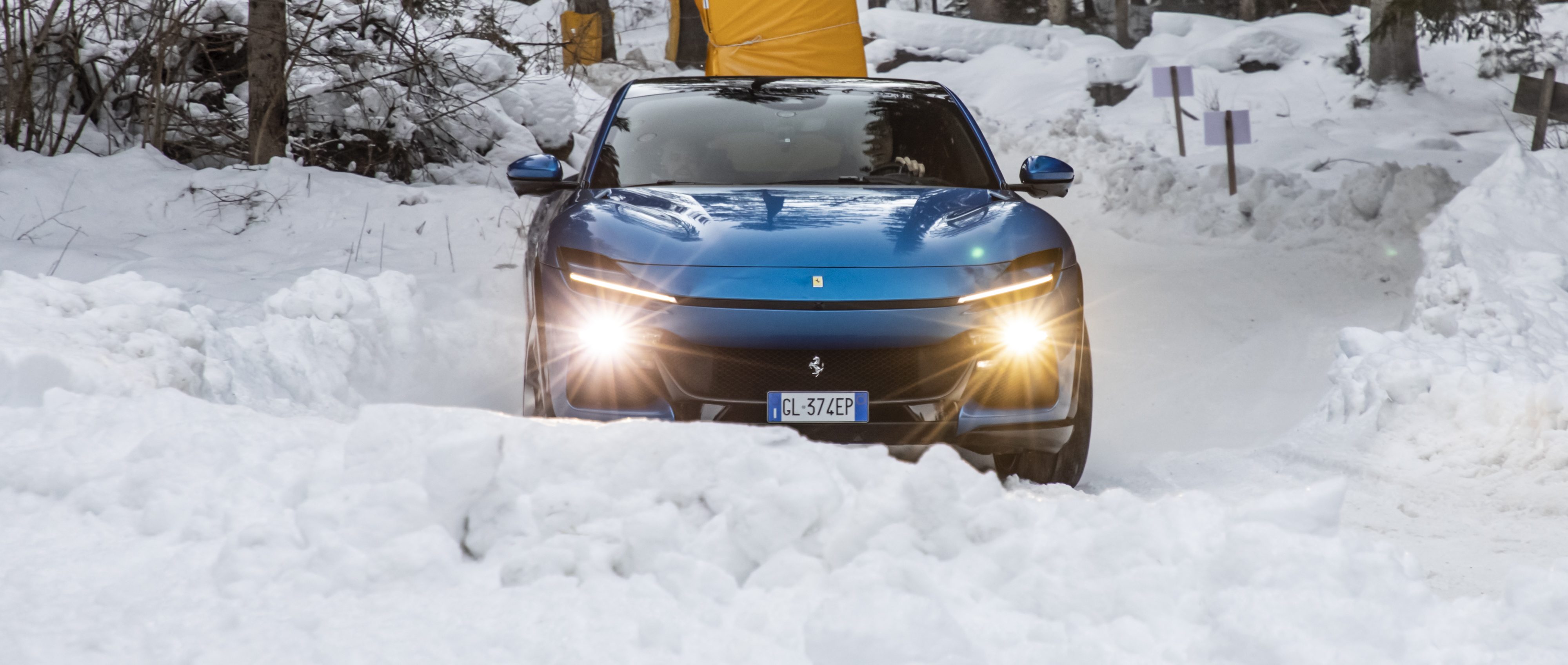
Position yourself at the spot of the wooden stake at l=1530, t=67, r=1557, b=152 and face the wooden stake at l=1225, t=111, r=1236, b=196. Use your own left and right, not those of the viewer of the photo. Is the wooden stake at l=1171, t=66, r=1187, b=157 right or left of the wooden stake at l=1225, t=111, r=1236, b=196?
right

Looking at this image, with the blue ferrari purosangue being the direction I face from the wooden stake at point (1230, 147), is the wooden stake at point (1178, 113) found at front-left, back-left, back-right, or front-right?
back-right

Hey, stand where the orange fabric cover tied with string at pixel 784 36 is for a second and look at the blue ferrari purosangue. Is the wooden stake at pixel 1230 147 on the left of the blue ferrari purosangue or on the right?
left

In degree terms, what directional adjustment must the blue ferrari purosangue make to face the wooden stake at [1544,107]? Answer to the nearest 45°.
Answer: approximately 135° to its left

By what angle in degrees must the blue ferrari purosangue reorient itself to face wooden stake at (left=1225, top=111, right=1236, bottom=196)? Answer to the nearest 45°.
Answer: approximately 135° to its left

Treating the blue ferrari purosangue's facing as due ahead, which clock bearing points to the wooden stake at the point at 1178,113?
The wooden stake is roughly at 7 o'clock from the blue ferrari purosangue.

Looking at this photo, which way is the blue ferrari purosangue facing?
toward the camera

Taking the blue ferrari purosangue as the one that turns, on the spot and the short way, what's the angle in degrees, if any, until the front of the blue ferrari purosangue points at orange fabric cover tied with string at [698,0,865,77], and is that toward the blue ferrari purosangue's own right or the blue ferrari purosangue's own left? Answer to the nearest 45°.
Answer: approximately 180°
